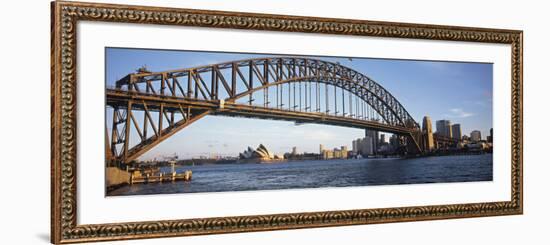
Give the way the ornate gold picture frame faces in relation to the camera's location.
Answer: facing the viewer and to the right of the viewer
